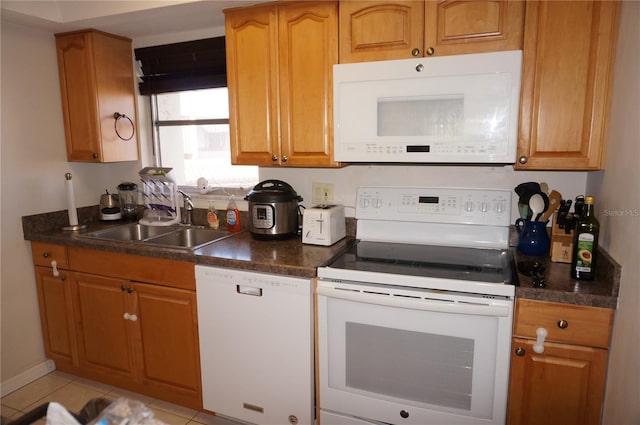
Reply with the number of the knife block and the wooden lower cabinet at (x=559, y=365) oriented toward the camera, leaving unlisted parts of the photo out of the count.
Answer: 2

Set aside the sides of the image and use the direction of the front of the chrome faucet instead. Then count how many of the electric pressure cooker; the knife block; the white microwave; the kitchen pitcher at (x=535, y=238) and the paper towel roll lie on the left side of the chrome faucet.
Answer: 4

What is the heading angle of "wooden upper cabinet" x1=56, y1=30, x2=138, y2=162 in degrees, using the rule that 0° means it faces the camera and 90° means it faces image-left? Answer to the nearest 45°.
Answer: approximately 45°

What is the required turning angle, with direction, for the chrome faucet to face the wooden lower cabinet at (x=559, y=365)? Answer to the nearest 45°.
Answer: approximately 90° to its left

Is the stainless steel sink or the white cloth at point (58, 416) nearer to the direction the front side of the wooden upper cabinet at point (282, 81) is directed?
the white cloth

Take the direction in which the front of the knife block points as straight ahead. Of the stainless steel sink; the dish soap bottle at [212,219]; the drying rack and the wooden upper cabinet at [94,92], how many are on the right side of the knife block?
4

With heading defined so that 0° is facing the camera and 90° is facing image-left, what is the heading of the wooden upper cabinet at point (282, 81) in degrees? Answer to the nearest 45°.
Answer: approximately 0°

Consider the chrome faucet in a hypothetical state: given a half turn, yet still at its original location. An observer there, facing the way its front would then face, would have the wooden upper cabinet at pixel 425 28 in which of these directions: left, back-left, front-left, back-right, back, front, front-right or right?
right

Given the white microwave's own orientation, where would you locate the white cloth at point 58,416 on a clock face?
The white cloth is roughly at 1 o'clock from the white microwave.

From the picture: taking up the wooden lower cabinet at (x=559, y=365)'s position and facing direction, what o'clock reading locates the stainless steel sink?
The stainless steel sink is roughly at 3 o'clock from the wooden lower cabinet.

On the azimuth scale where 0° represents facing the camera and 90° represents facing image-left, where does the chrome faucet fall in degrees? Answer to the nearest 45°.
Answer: approximately 45°

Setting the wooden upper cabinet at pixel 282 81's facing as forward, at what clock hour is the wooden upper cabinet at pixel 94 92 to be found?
the wooden upper cabinet at pixel 94 92 is roughly at 4 o'clock from the wooden upper cabinet at pixel 282 81.

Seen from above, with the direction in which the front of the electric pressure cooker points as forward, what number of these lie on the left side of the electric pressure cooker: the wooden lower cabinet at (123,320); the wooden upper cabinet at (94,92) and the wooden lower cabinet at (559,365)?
1
